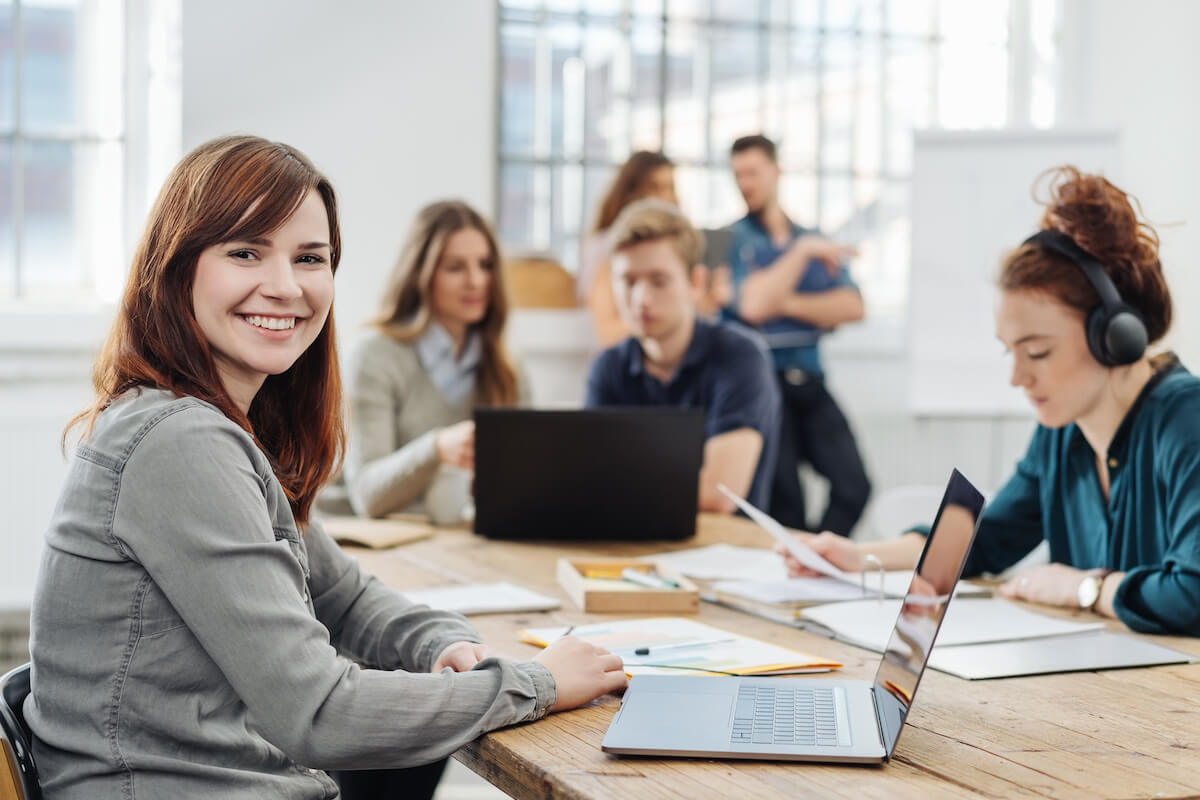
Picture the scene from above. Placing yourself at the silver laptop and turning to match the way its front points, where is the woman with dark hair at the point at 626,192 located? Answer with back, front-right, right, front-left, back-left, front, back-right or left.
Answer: right

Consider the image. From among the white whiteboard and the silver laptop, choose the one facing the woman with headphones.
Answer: the white whiteboard

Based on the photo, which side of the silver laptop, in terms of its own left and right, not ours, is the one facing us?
left

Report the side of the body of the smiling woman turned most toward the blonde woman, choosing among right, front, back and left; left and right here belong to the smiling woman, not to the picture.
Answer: left

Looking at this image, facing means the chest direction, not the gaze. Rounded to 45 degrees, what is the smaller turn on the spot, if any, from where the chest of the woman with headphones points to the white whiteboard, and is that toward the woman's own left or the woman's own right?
approximately 135° to the woman's own right

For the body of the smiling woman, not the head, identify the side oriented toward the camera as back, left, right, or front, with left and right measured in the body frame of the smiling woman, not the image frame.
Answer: right

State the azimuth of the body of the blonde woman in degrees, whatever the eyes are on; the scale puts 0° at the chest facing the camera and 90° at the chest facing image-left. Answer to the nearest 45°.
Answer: approximately 315°

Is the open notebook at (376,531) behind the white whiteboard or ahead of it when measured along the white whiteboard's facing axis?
ahead

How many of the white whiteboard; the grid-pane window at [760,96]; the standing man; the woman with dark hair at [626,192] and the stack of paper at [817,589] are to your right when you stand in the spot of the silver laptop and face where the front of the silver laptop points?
5

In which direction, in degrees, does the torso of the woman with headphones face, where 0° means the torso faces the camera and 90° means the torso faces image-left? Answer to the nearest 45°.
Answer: approximately 45°

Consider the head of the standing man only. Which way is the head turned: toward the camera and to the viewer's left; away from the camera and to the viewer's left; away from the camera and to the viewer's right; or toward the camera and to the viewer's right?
toward the camera and to the viewer's left

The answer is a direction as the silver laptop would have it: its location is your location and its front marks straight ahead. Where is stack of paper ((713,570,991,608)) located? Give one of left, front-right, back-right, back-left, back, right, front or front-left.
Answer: right
